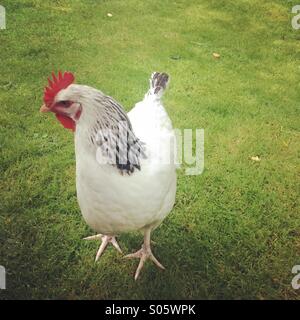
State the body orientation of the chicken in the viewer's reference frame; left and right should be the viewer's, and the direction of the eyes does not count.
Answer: facing the viewer and to the left of the viewer
